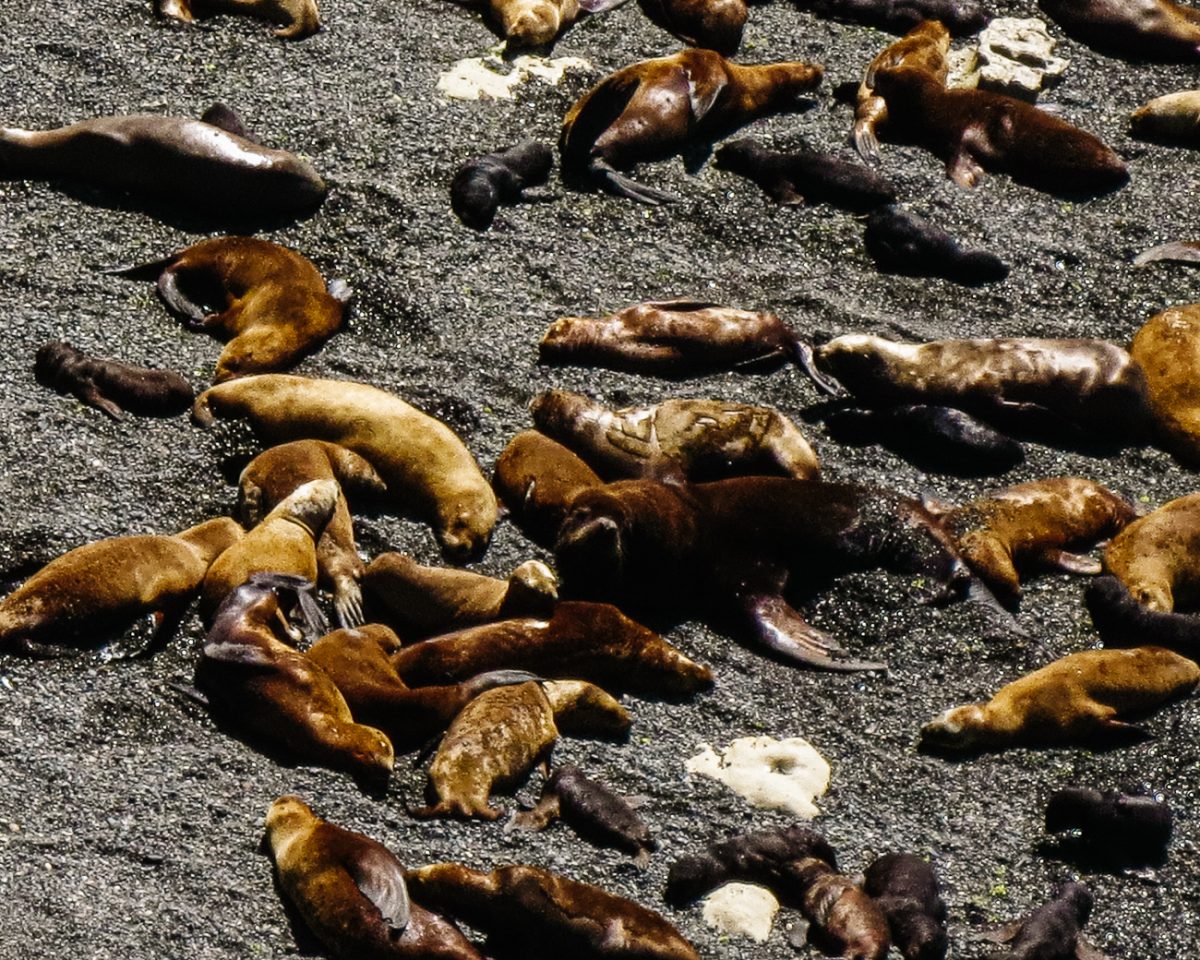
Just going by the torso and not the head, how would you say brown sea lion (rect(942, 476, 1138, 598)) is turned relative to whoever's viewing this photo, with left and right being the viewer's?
facing to the left of the viewer

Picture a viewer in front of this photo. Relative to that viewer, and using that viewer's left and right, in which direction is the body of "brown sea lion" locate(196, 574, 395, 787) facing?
facing the viewer and to the right of the viewer

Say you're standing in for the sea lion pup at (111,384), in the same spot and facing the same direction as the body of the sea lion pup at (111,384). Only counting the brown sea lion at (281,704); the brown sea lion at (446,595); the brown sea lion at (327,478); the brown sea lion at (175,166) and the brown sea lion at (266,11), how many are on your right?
2

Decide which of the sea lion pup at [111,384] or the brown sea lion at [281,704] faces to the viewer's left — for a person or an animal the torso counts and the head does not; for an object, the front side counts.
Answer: the sea lion pup

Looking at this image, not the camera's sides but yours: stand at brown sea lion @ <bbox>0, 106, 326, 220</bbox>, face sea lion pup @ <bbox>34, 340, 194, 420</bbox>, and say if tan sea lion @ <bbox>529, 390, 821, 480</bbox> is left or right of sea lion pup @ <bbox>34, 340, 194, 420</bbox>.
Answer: left

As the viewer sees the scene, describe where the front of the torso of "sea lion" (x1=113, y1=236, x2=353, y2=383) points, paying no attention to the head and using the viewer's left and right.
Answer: facing the viewer and to the left of the viewer

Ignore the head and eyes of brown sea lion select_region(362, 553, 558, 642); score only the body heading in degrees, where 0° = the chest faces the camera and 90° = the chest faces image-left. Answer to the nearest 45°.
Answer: approximately 270°

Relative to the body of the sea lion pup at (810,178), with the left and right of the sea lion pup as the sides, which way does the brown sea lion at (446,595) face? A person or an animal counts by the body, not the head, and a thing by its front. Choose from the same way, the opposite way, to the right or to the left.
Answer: the opposite way

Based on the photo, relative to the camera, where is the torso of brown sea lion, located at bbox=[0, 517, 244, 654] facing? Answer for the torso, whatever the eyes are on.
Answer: to the viewer's right

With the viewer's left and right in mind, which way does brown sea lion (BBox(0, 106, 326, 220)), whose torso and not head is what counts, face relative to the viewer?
facing to the right of the viewer

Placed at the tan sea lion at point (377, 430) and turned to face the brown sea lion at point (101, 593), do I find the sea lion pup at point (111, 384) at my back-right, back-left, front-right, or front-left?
front-right

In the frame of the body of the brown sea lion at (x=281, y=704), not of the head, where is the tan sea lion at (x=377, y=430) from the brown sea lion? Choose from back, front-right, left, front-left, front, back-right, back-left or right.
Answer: back-left

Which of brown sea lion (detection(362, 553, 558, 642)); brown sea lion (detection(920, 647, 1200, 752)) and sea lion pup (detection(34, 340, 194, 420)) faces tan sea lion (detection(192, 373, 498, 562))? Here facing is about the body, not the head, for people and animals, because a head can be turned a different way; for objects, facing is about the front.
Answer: brown sea lion (detection(920, 647, 1200, 752))

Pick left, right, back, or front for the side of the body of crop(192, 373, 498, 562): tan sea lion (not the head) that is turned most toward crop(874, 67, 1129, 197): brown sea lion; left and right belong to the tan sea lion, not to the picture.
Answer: left
